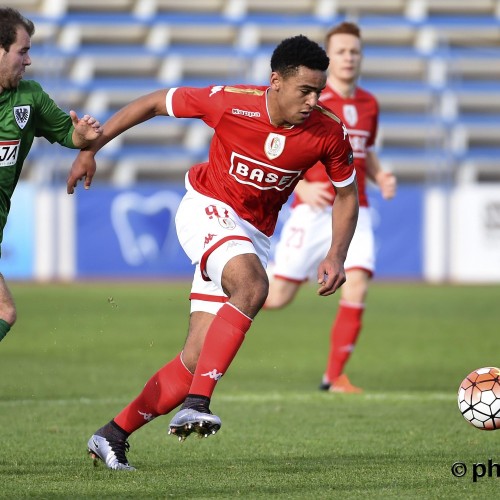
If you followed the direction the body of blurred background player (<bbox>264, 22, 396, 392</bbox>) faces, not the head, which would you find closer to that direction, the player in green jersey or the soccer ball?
the soccer ball

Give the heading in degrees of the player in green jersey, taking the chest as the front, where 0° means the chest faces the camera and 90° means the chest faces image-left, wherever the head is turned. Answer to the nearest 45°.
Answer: approximately 315°

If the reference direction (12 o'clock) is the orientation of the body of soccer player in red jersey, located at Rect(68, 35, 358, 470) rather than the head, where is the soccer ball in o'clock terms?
The soccer ball is roughly at 10 o'clock from the soccer player in red jersey.

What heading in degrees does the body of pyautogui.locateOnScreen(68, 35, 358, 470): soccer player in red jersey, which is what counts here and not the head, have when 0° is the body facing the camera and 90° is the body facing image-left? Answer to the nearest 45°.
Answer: approximately 315°

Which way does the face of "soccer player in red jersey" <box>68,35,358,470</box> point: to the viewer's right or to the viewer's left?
to the viewer's right

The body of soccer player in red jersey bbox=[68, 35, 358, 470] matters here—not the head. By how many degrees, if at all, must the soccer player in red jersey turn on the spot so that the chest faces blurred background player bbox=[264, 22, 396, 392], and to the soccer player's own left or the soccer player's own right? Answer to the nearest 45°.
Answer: approximately 135° to the soccer player's own left

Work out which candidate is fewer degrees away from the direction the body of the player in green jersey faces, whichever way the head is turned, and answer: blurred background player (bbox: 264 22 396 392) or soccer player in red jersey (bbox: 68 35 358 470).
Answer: the soccer player in red jersey

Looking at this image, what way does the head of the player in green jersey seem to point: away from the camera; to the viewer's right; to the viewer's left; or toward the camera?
to the viewer's right

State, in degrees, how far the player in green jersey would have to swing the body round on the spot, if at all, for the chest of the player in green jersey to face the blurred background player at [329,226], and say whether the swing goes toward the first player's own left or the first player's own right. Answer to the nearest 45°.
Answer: approximately 90° to the first player's own left

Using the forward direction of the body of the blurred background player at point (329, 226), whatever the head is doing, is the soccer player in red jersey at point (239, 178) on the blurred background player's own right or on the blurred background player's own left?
on the blurred background player's own right
